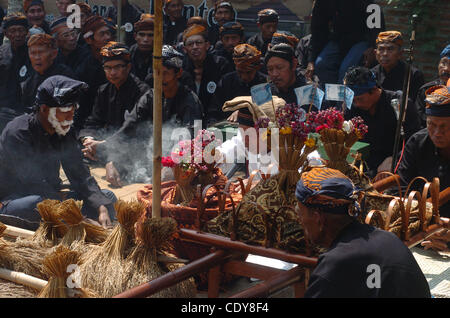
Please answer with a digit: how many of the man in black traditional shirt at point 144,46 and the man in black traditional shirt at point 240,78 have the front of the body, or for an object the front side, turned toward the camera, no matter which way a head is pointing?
2

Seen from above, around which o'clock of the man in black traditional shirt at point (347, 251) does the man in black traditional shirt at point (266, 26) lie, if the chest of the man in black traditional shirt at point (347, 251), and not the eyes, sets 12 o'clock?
the man in black traditional shirt at point (266, 26) is roughly at 1 o'clock from the man in black traditional shirt at point (347, 251).

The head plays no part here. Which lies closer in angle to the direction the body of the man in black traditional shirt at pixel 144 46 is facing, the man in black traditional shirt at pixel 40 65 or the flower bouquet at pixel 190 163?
the flower bouquet

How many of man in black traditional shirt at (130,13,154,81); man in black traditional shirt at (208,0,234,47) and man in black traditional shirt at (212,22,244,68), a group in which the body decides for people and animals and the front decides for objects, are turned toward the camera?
3

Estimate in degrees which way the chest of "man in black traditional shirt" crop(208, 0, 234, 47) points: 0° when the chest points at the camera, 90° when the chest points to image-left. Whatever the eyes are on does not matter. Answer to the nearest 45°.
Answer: approximately 0°

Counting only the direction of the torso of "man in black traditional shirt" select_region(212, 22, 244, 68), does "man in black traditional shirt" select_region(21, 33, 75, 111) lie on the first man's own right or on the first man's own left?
on the first man's own right

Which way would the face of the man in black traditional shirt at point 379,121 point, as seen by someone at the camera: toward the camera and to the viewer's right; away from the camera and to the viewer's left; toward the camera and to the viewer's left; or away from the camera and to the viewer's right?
toward the camera and to the viewer's left

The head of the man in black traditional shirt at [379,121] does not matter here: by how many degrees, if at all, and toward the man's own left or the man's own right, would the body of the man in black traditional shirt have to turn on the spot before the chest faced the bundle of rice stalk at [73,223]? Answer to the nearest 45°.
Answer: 0° — they already face it
